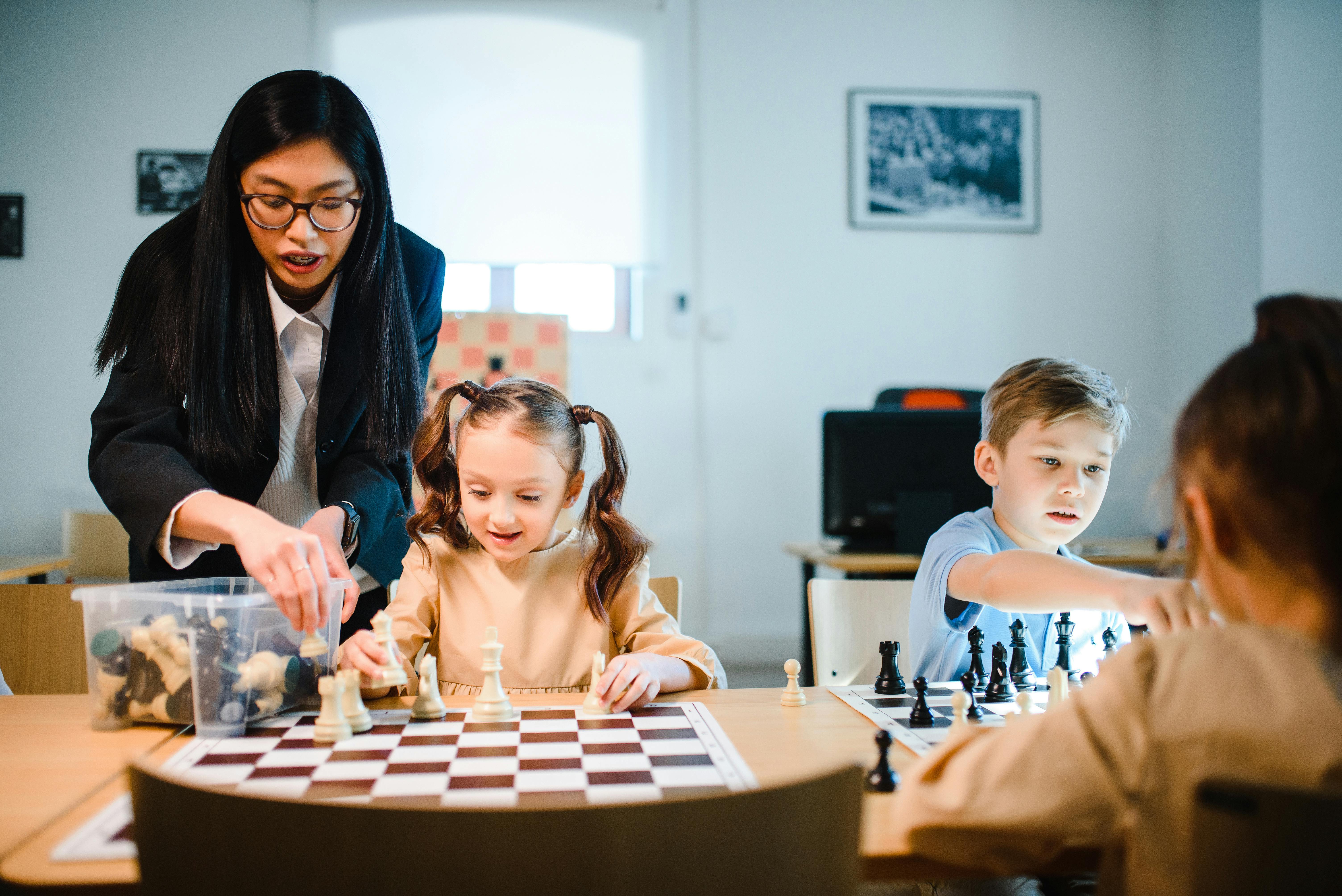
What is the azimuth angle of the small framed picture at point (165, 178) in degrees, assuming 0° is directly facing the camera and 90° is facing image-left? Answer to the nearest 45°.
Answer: approximately 0°

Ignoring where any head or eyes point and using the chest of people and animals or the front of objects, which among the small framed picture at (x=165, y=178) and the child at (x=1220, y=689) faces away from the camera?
the child

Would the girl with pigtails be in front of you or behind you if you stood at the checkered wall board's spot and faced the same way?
in front

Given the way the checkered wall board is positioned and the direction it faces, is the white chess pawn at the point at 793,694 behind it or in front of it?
in front

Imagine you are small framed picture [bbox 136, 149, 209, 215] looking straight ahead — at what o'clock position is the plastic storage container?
The plastic storage container is roughly at 12 o'clock from the small framed picture.

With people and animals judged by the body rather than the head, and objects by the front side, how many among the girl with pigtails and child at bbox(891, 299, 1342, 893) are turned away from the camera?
1

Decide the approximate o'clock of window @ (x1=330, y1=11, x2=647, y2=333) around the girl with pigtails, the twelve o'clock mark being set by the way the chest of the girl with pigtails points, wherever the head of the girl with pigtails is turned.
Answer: The window is roughly at 6 o'clock from the girl with pigtails.

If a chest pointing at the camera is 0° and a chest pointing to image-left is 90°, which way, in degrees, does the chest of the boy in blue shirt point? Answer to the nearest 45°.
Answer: approximately 315°
